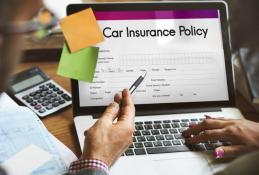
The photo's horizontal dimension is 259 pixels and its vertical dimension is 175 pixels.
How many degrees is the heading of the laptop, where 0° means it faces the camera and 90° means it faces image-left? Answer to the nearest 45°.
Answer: approximately 0°

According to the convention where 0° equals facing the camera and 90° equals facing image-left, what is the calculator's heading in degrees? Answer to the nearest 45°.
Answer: approximately 315°

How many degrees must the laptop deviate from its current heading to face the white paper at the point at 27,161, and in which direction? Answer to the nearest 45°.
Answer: approximately 45° to its right

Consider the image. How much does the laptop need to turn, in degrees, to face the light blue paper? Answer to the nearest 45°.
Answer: approximately 45° to its right
